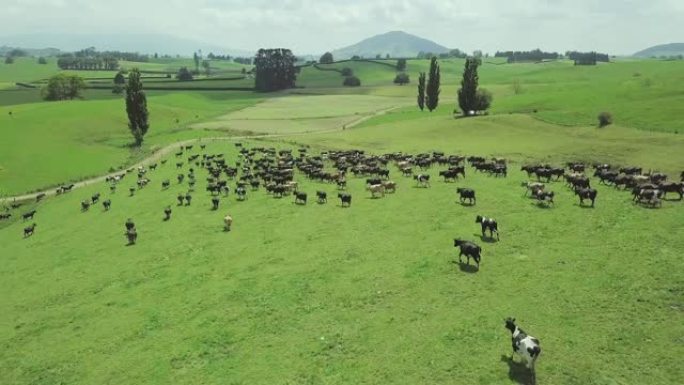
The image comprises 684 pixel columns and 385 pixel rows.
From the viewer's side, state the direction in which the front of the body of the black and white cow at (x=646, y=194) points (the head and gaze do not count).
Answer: to the viewer's left

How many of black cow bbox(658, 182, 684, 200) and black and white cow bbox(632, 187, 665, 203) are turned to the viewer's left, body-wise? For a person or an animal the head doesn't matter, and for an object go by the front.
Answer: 2

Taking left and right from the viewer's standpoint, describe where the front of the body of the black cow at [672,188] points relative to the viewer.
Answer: facing to the left of the viewer

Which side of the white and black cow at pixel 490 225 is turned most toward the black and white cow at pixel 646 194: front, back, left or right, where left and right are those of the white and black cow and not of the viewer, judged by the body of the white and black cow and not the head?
right

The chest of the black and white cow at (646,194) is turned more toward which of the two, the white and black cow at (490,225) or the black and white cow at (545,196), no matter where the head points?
the black and white cow at (545,196)

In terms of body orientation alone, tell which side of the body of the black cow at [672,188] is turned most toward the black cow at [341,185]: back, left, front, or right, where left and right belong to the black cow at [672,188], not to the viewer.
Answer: front

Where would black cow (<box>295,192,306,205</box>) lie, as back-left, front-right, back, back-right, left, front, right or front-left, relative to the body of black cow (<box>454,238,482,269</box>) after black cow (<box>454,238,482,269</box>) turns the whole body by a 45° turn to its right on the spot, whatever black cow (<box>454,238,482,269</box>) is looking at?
front-left

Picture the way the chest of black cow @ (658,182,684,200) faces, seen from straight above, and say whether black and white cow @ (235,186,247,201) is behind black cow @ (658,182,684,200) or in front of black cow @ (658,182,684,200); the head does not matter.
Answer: in front

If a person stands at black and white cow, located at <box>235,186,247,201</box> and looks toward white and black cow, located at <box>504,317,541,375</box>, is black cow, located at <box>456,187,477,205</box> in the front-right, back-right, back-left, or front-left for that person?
front-left

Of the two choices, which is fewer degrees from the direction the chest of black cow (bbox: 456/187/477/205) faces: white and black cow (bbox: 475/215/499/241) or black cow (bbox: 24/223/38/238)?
the black cow

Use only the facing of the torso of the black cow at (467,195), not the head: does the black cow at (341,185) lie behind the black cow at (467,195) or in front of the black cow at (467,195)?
in front

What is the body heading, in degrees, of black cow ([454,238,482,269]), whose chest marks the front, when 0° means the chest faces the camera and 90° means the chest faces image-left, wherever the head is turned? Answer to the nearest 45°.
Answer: approximately 135°

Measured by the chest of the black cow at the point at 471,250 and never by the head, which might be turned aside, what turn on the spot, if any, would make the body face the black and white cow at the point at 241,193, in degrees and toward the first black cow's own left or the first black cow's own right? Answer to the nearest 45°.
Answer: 0° — it already faces it
